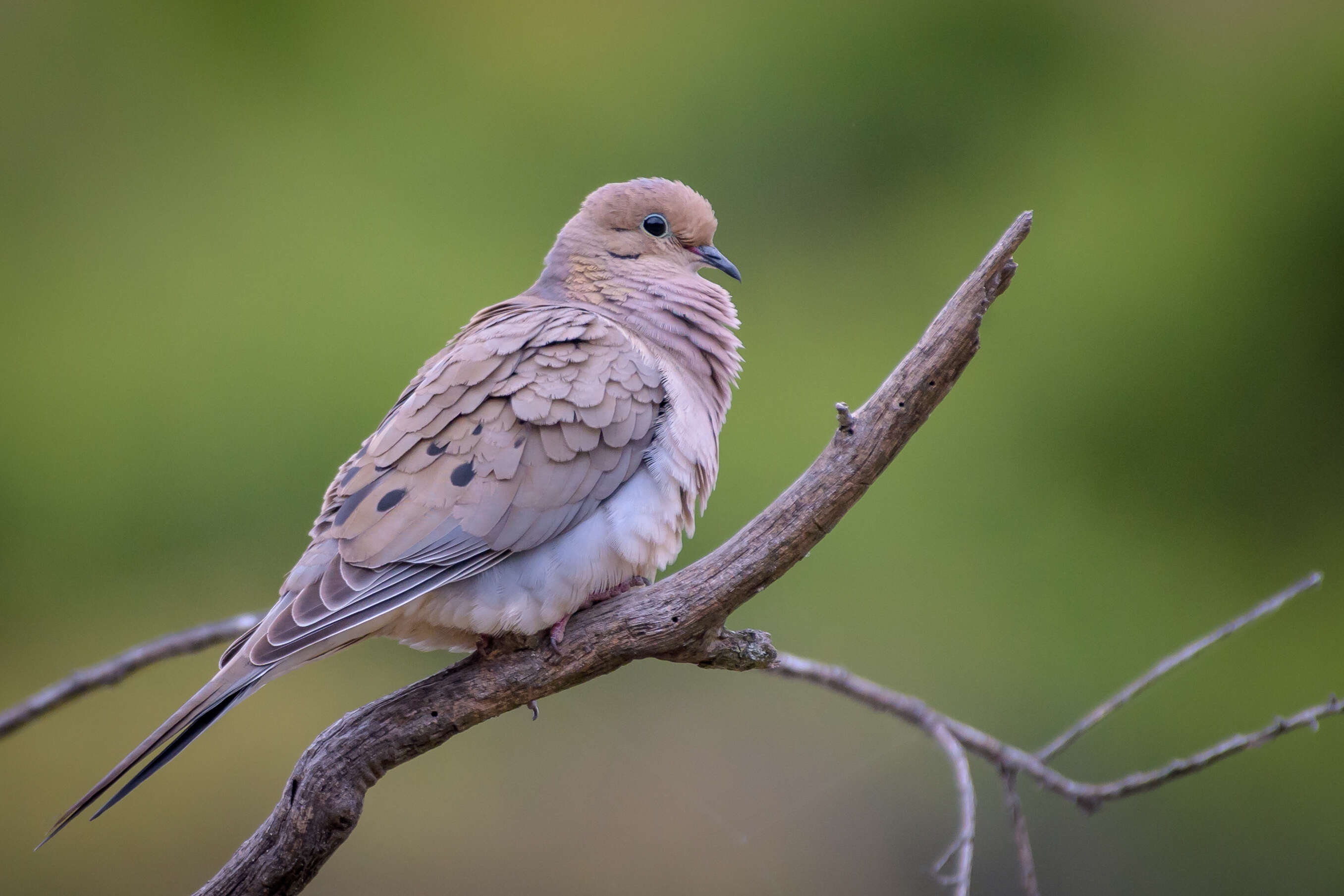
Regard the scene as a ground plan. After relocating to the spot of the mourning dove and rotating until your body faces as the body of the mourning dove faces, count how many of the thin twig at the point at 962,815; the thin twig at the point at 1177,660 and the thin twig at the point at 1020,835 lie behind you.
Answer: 0

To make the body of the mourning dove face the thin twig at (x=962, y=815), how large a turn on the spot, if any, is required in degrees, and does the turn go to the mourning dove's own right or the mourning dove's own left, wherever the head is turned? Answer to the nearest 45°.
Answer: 0° — it already faces it

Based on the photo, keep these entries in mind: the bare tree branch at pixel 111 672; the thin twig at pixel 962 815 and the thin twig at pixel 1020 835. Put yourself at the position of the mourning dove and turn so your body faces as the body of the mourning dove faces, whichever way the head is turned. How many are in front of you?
2

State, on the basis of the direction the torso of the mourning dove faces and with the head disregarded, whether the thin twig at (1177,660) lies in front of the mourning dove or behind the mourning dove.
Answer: in front

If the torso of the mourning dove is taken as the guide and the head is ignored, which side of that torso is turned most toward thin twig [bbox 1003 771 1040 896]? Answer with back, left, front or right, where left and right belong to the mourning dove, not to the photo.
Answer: front

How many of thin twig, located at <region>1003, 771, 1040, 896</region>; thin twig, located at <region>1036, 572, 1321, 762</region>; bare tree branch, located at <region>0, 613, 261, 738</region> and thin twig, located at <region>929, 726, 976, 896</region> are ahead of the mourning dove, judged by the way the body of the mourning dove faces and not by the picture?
3

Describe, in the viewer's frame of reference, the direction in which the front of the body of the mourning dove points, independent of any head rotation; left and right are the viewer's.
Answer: facing to the right of the viewer

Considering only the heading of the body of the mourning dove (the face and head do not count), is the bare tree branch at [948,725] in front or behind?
in front

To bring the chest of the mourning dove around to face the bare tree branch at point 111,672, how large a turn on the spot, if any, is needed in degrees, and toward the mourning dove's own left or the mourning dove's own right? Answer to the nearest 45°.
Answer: approximately 135° to the mourning dove's own left
